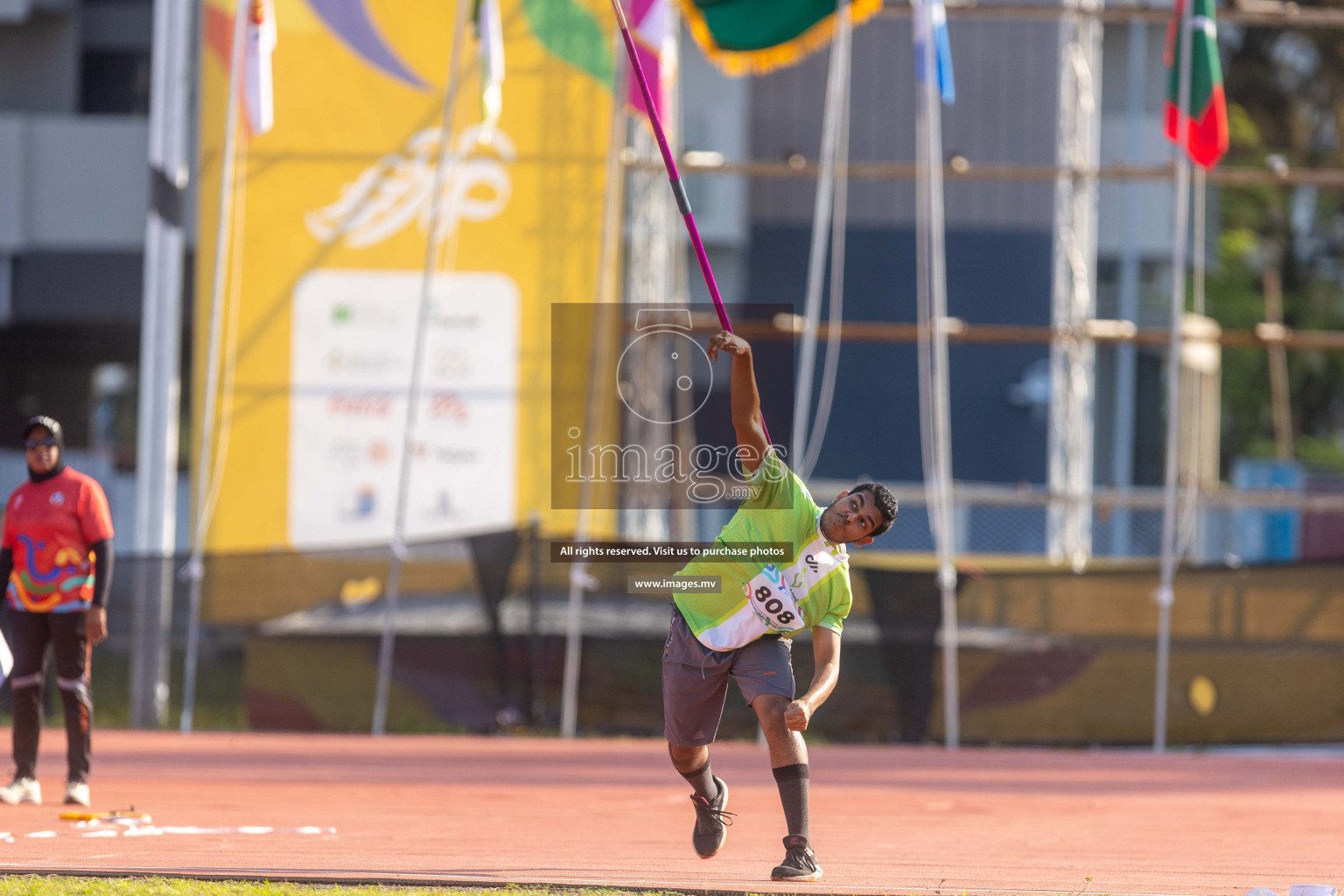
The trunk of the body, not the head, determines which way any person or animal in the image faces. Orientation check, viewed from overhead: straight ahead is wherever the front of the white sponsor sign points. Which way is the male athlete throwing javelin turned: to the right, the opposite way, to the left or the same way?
the same way

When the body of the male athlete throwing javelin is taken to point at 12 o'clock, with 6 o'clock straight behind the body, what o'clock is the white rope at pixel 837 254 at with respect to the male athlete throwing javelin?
The white rope is roughly at 6 o'clock from the male athlete throwing javelin.

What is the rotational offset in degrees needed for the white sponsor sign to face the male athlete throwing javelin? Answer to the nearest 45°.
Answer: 0° — it already faces them

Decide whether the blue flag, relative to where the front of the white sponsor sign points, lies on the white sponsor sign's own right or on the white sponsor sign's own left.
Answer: on the white sponsor sign's own left

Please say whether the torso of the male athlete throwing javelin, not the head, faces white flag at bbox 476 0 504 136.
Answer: no

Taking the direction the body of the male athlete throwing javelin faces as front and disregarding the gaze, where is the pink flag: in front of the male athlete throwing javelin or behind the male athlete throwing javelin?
behind

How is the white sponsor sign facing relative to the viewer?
toward the camera

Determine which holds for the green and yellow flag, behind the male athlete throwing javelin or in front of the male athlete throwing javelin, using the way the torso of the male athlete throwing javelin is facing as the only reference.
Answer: behind

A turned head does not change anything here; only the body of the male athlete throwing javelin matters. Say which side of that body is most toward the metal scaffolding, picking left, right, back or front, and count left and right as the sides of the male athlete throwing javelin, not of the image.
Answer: back

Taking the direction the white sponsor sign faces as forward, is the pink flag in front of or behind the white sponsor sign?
in front

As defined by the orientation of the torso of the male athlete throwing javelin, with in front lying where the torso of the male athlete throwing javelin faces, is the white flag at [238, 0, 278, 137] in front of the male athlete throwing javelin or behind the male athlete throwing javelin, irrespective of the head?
behind

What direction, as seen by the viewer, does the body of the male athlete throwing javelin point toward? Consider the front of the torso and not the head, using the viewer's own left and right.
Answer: facing the viewer

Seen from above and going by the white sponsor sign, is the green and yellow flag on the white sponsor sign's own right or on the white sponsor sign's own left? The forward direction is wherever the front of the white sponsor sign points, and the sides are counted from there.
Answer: on the white sponsor sign's own left

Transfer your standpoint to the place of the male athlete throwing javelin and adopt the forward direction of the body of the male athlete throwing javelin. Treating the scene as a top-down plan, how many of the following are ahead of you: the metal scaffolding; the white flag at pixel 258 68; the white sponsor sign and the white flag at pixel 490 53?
0

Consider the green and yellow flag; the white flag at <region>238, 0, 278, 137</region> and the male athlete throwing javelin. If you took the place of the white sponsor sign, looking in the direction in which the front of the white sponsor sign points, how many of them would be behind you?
0

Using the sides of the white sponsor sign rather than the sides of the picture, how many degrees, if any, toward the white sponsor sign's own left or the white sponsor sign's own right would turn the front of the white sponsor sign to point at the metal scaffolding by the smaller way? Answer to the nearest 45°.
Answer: approximately 90° to the white sponsor sign's own left
